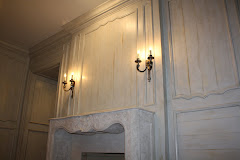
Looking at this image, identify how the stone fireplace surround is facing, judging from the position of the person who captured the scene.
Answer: facing the viewer and to the left of the viewer
